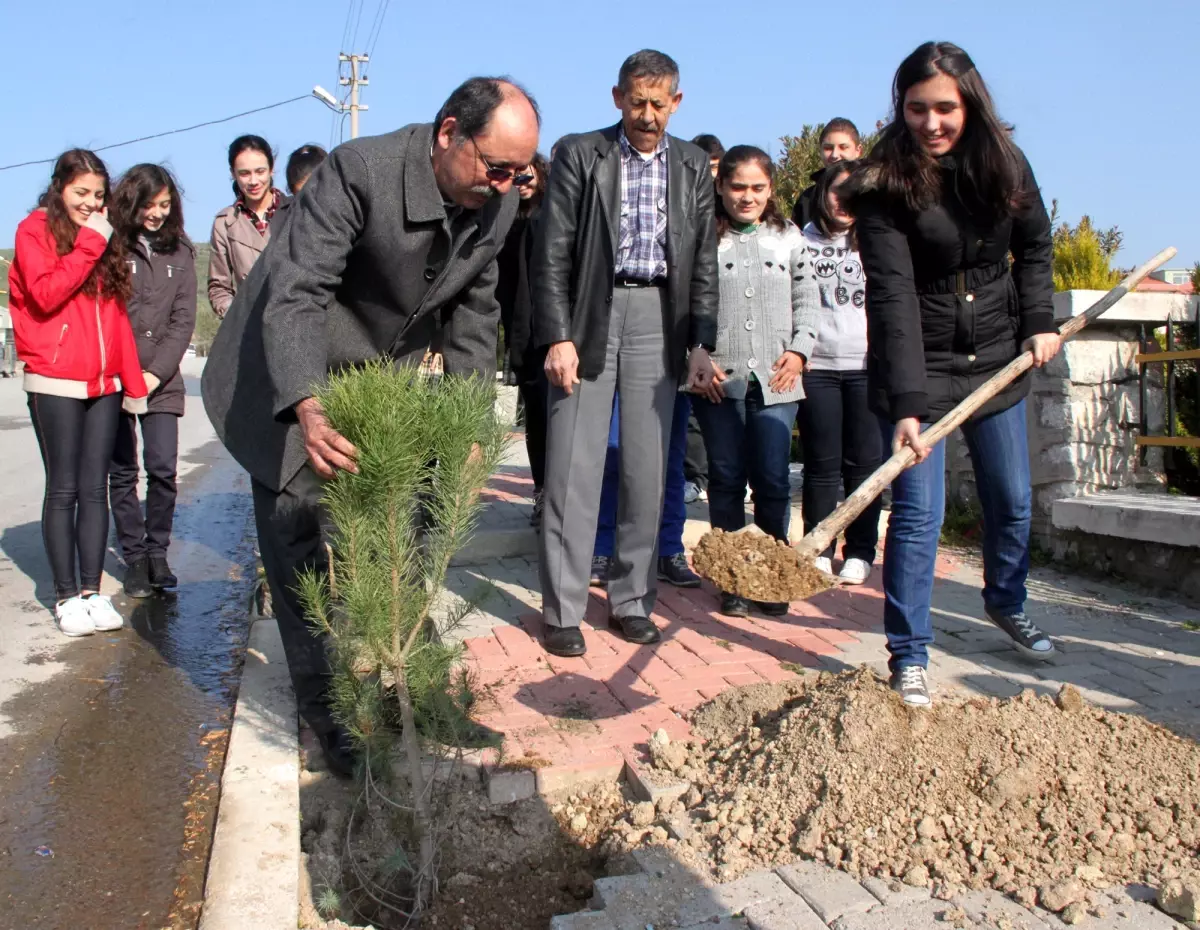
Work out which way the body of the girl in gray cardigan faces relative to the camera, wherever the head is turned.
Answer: toward the camera

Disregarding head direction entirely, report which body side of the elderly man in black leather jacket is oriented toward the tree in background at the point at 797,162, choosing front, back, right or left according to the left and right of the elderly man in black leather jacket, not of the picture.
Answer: back

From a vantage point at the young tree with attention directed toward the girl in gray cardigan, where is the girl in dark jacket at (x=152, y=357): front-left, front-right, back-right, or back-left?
front-left

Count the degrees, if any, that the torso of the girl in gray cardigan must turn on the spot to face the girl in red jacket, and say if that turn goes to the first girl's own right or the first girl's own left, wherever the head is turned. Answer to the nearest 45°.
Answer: approximately 90° to the first girl's own right

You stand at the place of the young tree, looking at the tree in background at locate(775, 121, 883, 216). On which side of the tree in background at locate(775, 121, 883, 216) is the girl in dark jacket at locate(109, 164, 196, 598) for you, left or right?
left

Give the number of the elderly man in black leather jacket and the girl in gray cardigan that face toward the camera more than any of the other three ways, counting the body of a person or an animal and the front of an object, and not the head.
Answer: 2

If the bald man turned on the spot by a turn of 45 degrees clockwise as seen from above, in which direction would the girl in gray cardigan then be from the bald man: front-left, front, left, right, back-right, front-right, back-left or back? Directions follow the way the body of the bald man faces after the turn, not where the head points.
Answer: back-left

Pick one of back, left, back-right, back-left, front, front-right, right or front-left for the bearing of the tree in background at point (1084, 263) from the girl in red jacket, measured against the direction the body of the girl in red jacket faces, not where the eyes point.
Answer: front-left

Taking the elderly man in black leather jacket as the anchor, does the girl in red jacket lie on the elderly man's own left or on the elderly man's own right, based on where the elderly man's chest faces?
on the elderly man's own right

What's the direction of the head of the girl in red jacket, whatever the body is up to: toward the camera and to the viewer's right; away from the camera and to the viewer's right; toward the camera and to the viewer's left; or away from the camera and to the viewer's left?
toward the camera and to the viewer's right

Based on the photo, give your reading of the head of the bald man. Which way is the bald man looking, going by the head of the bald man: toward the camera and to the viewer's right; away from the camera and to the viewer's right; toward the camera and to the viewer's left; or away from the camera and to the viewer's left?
toward the camera and to the viewer's right

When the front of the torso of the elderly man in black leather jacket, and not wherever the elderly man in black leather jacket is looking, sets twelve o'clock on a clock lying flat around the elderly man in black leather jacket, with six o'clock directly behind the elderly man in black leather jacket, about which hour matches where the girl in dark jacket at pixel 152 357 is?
The girl in dark jacket is roughly at 4 o'clock from the elderly man in black leather jacket.
